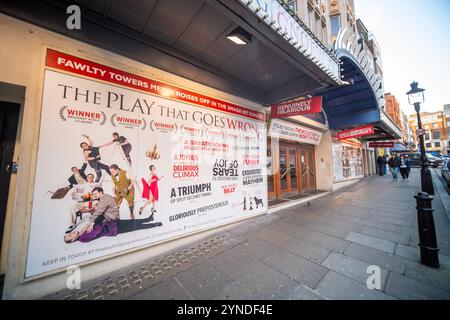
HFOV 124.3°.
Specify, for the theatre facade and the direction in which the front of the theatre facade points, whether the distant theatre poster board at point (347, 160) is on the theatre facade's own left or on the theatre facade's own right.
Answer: on the theatre facade's own left

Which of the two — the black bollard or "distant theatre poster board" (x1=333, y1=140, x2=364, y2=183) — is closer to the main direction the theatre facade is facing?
the black bollard

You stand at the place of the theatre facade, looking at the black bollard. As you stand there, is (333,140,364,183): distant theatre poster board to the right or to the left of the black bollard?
left

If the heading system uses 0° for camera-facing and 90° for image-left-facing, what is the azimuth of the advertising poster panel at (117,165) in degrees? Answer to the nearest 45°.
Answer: approximately 315°

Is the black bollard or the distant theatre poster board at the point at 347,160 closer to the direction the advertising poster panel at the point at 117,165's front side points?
the black bollard

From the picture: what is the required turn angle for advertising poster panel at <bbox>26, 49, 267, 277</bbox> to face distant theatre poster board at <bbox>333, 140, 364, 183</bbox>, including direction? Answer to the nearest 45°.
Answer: approximately 45° to its left

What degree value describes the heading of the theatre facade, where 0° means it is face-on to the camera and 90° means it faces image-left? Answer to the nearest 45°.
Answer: approximately 315°

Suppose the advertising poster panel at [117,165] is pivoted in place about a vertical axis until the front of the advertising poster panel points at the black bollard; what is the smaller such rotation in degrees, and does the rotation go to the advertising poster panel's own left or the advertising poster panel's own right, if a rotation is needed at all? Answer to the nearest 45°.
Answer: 0° — it already faces it
